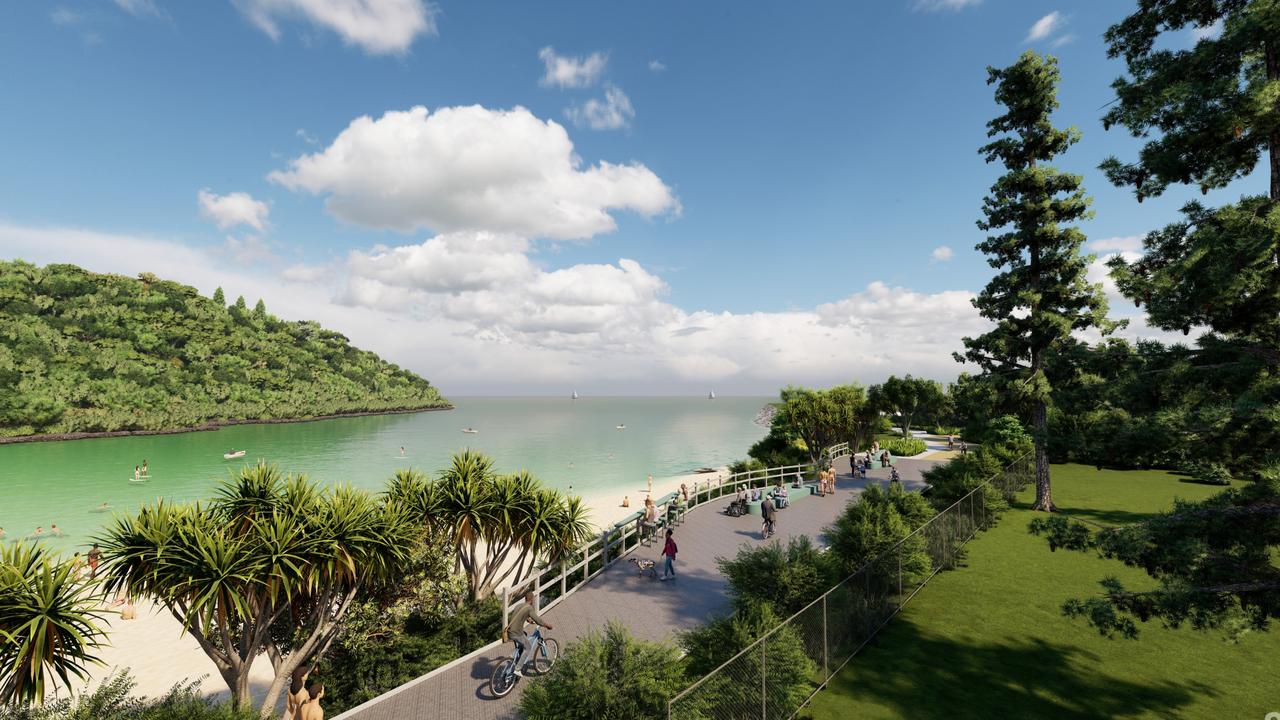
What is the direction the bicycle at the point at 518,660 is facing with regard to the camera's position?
facing away from the viewer and to the right of the viewer

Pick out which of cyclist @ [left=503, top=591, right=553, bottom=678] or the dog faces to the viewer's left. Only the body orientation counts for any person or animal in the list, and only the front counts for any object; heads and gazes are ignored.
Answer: the dog

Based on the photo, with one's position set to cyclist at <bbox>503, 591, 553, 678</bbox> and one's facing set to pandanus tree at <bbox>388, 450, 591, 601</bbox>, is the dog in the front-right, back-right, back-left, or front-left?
front-right

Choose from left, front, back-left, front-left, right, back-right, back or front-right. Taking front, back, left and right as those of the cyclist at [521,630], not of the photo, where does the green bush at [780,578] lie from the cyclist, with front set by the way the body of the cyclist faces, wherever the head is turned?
front-right

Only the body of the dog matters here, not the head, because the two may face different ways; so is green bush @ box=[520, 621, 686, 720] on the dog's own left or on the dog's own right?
on the dog's own left

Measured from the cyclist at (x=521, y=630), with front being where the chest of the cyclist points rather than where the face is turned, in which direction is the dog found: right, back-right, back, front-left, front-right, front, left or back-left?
front

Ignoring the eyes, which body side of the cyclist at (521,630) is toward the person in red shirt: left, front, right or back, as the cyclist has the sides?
front

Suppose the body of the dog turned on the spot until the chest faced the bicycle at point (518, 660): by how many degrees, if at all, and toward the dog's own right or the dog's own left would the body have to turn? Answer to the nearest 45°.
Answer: approximately 45° to the dog's own left

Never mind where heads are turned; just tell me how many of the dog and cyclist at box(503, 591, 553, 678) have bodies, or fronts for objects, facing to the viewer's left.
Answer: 1

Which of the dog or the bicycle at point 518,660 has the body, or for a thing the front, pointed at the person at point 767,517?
the bicycle

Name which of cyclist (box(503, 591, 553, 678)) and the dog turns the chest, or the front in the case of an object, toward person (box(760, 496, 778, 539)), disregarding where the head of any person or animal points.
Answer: the cyclist

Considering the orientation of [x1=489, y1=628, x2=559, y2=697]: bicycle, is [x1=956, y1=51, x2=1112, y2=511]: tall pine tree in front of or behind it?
in front

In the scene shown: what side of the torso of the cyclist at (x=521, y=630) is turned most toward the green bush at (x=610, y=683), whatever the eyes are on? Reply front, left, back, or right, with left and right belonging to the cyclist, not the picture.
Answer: right

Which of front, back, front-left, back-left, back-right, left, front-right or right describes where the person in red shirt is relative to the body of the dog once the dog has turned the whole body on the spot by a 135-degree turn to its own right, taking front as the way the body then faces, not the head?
right

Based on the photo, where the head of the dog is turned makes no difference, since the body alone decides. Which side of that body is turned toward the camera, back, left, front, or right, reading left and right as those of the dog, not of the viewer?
left

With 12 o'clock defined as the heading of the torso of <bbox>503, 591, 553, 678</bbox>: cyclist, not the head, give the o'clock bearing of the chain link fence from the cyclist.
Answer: The chain link fence is roughly at 2 o'clock from the cyclist.

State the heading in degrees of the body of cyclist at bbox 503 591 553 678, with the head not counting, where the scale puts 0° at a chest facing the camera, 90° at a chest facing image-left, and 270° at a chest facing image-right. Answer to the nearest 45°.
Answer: approximately 225°

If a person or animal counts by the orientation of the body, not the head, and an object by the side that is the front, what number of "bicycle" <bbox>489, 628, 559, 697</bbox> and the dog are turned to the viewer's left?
1
